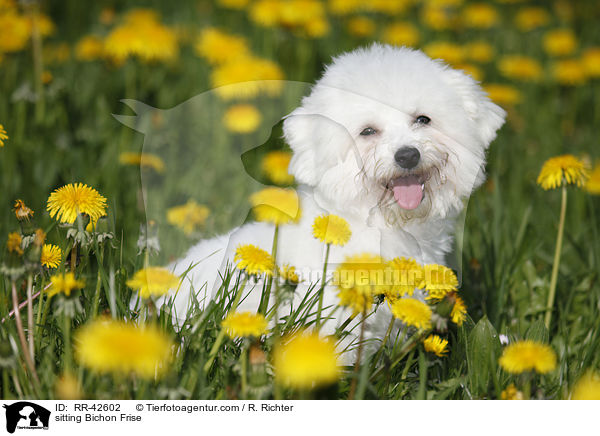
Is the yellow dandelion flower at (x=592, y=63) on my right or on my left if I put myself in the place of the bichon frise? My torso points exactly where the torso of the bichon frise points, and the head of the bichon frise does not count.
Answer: on my left

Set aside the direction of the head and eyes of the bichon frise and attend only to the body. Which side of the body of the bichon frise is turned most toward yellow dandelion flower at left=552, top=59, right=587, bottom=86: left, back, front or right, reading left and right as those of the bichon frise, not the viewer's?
left

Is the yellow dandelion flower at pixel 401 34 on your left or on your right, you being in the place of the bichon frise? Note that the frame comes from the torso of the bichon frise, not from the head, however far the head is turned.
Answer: on your left

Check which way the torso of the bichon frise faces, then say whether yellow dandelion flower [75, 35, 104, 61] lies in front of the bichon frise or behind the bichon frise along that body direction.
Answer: behind

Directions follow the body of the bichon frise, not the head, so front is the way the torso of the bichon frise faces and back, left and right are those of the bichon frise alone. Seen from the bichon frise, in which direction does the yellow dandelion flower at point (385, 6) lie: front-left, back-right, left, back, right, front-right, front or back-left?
back-left

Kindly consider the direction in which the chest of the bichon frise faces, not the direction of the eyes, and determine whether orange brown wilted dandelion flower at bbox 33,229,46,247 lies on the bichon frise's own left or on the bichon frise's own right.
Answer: on the bichon frise's own right

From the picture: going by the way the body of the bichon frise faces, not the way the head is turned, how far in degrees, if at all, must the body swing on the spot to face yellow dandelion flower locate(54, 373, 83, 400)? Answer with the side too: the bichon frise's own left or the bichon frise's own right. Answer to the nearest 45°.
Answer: approximately 90° to the bichon frise's own right

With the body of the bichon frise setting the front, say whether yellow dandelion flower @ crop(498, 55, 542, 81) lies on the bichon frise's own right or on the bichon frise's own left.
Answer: on the bichon frise's own left

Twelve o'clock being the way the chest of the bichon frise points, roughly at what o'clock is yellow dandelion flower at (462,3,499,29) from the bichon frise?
The yellow dandelion flower is roughly at 8 o'clock from the bichon frise.
